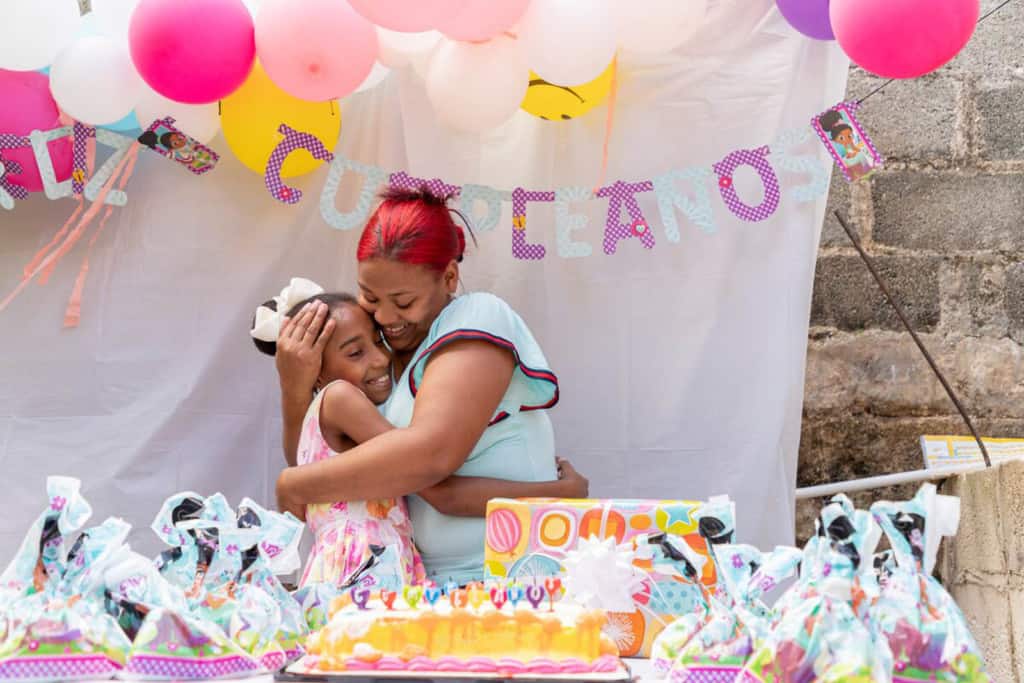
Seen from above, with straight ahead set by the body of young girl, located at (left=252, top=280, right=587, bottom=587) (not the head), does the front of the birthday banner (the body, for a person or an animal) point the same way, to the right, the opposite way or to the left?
to the right

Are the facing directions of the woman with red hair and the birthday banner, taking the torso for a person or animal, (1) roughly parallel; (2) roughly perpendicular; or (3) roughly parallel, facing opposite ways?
roughly perpendicular

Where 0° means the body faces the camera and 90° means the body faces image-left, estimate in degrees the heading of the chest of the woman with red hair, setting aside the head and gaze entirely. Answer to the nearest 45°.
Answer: approximately 90°

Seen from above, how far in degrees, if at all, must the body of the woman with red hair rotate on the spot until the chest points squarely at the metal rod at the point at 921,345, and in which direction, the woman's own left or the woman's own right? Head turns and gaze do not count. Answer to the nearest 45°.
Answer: approximately 180°

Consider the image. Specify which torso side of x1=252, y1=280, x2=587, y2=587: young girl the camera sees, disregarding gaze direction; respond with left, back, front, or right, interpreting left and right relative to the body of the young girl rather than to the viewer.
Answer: right

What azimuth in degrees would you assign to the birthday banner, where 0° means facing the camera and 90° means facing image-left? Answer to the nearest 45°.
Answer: approximately 0°

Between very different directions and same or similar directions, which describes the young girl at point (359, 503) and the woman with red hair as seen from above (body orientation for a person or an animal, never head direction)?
very different directions

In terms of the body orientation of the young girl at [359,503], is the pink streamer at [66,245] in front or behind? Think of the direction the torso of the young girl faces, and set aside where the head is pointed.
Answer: behind

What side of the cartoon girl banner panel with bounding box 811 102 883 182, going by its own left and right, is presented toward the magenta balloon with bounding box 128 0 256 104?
right

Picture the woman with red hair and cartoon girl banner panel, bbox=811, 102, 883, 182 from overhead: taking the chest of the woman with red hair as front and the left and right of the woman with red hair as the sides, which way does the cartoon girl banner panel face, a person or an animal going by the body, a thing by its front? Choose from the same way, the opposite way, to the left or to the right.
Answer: to the left

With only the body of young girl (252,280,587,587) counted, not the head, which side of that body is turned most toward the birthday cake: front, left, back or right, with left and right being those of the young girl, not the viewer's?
right

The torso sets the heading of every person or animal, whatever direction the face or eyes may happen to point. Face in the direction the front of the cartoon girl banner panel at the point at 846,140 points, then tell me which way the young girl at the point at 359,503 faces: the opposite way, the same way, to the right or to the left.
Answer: to the left
